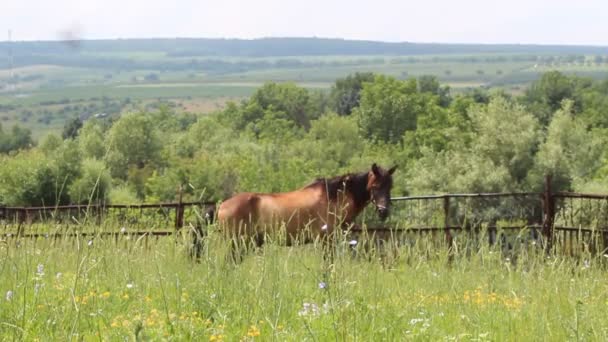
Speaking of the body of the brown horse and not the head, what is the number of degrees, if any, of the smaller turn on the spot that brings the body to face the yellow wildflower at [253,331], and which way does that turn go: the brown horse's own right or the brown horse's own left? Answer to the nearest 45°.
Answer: approximately 90° to the brown horse's own right

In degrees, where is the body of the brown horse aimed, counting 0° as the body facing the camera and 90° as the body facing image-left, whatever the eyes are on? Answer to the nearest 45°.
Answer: approximately 270°
